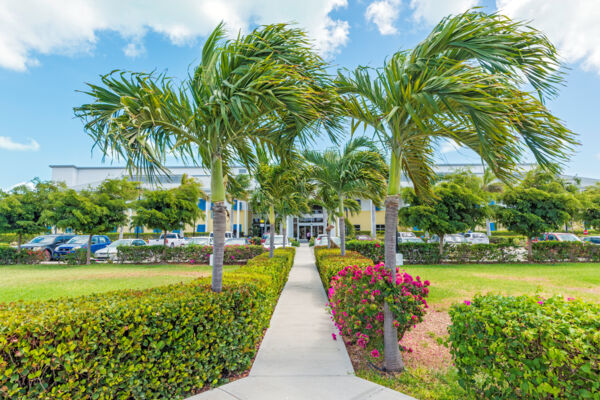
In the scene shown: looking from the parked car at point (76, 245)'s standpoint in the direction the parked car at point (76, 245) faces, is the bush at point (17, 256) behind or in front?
in front

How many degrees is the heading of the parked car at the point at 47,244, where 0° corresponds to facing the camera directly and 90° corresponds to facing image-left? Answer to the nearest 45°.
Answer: approximately 45°

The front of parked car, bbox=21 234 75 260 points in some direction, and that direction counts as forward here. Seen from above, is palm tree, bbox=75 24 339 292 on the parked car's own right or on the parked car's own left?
on the parked car's own left

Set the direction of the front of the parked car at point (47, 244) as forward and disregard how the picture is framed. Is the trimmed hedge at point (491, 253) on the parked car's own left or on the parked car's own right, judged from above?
on the parked car's own left
